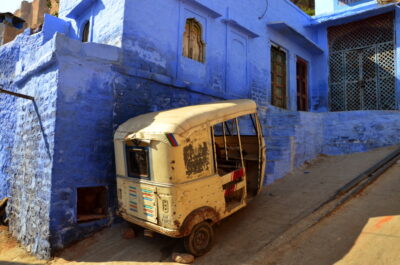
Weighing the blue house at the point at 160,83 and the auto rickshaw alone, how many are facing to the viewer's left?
0

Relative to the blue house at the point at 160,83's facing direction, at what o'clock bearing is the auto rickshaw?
The auto rickshaw is roughly at 1 o'clock from the blue house.

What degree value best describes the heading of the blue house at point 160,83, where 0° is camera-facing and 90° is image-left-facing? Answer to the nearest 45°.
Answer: approximately 315°

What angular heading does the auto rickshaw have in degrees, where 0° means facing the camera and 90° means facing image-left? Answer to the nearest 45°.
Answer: approximately 225°
